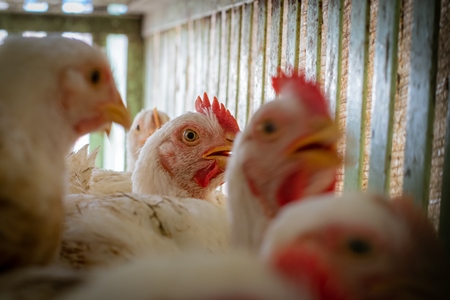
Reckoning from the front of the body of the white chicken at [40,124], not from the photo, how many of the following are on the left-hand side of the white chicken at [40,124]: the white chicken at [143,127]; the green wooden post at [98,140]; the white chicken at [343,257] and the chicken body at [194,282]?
2

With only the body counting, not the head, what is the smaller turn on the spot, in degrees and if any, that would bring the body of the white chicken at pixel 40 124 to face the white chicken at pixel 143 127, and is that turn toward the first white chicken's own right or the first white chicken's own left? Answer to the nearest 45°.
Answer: approximately 90° to the first white chicken's own left

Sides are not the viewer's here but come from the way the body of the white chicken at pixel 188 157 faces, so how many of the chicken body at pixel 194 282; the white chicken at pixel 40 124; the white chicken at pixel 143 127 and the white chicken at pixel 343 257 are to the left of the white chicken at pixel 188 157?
1

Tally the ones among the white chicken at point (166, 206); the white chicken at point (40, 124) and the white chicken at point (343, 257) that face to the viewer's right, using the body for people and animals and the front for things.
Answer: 3

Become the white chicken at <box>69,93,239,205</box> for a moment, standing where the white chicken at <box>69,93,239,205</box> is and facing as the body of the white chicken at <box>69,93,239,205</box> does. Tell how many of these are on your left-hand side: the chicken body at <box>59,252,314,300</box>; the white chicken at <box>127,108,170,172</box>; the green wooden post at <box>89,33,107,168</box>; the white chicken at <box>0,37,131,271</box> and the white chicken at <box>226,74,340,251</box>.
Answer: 2

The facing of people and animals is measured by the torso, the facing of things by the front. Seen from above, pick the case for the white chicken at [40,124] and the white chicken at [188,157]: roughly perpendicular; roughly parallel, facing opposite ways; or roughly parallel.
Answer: roughly parallel

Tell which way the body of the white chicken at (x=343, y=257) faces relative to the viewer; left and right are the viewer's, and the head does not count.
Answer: facing to the right of the viewer

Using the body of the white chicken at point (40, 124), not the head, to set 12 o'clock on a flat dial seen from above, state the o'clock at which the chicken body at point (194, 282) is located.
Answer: The chicken body is roughly at 2 o'clock from the white chicken.

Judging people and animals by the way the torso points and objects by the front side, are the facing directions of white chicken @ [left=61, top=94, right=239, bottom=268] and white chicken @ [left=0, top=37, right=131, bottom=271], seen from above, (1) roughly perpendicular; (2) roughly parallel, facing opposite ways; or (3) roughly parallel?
roughly parallel

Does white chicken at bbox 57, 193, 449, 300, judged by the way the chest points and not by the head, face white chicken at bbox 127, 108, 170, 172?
no

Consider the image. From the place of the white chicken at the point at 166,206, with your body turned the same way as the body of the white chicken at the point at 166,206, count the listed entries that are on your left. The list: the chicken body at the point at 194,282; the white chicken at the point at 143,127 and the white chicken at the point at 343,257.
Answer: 1

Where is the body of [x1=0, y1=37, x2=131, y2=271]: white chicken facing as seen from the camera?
to the viewer's right

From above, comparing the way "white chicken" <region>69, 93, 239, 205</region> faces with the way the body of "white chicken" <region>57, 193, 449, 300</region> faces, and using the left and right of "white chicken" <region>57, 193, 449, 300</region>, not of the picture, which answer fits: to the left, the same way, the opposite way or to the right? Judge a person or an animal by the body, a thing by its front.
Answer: the same way

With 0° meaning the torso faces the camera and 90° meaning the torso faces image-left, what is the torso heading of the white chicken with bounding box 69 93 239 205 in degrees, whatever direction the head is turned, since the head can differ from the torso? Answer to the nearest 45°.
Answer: approximately 270°

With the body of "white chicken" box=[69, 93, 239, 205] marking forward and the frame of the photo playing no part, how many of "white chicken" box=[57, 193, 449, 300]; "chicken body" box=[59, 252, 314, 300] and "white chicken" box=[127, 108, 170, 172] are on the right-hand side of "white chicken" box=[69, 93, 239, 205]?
2
